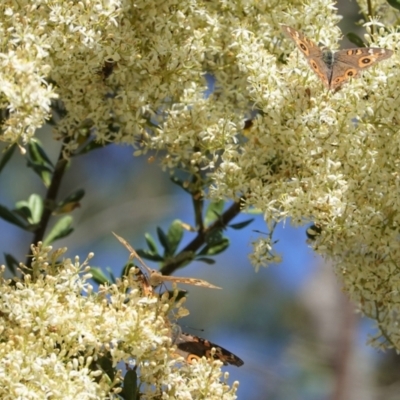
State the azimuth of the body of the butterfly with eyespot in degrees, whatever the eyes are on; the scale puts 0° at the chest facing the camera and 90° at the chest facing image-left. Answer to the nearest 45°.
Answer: approximately 180°
